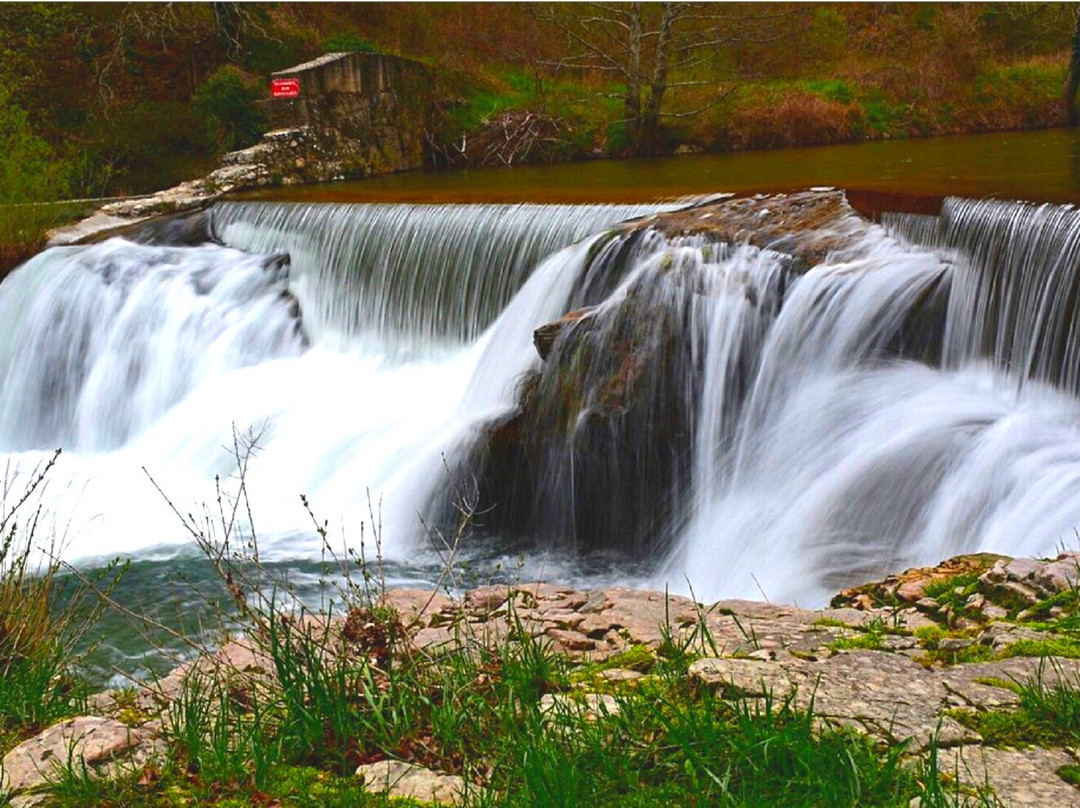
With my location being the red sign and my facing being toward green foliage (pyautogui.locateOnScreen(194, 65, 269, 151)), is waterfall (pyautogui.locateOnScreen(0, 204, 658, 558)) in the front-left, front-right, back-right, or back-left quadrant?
back-left

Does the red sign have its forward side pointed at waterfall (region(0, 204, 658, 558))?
yes

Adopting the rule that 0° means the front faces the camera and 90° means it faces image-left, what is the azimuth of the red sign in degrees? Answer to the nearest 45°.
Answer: approximately 0°

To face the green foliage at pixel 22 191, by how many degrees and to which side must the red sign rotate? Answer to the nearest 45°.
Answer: approximately 45° to its right

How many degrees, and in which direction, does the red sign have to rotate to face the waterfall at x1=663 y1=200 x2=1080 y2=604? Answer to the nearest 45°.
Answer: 0° — it already faces it

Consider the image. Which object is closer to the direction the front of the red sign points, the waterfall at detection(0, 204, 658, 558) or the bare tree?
the waterfall

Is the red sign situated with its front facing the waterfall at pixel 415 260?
yes
